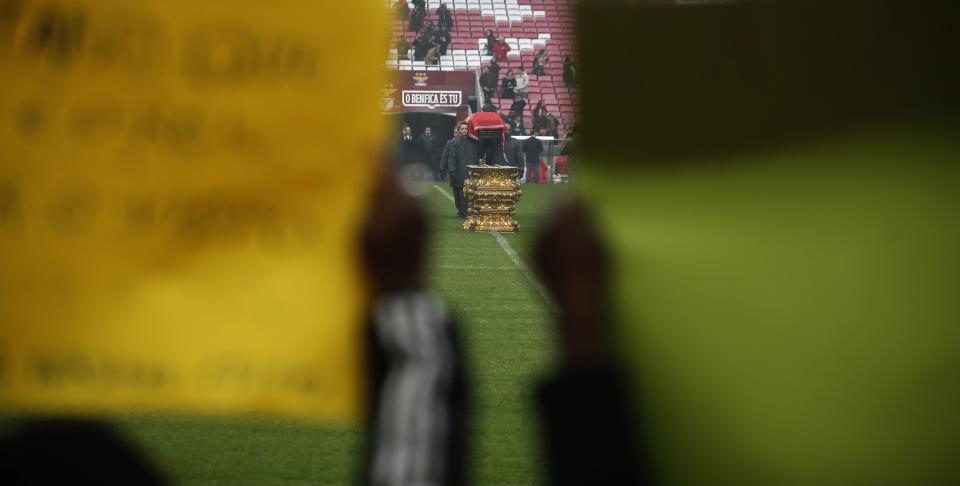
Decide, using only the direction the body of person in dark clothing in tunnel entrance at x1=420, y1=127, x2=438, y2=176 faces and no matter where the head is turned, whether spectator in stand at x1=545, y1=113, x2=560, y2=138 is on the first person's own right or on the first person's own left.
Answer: on the first person's own left

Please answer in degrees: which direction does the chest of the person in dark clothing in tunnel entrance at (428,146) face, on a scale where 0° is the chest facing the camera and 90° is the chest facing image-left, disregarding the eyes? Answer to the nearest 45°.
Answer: approximately 0°

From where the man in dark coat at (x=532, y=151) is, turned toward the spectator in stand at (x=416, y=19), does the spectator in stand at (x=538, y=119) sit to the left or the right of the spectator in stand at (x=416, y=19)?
right

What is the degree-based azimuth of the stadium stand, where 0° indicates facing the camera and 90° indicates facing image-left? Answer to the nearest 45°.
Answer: approximately 0°

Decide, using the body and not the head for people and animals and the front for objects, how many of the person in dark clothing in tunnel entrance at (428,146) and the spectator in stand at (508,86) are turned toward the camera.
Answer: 2

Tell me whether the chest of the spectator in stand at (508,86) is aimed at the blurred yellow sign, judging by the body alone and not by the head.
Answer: yes

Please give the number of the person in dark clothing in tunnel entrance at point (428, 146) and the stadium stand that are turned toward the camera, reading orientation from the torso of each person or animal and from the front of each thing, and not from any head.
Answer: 2

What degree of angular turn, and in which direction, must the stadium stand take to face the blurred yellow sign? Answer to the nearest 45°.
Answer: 0° — it already faces it

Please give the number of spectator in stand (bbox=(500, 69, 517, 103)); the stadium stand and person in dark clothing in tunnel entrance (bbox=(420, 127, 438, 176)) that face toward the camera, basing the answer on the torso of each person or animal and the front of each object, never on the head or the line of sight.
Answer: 3

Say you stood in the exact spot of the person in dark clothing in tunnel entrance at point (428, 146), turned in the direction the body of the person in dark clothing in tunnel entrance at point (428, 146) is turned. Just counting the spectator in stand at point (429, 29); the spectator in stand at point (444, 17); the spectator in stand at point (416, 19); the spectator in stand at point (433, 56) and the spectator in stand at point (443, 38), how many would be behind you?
5

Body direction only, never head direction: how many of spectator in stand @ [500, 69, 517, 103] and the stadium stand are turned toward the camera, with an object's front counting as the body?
2
